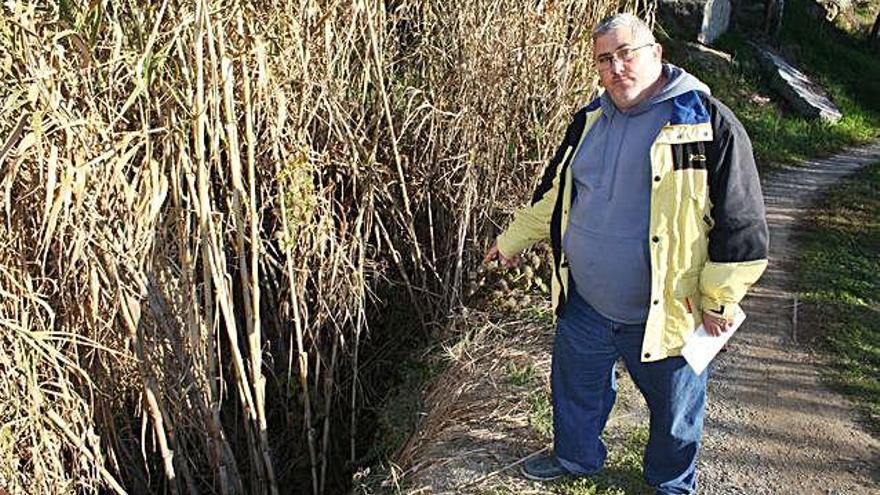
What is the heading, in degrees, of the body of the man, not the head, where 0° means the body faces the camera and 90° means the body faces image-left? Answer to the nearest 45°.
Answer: approximately 45°

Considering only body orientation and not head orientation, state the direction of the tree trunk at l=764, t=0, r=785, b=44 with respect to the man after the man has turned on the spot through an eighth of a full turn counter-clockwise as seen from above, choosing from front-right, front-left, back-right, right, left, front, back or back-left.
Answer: back

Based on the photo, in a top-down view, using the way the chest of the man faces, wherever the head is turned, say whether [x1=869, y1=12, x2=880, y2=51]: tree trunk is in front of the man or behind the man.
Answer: behind
